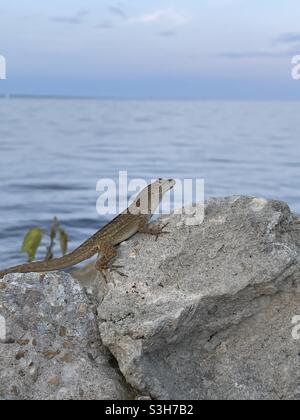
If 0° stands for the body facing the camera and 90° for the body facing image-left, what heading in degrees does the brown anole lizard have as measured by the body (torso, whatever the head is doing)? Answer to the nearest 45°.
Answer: approximately 270°
